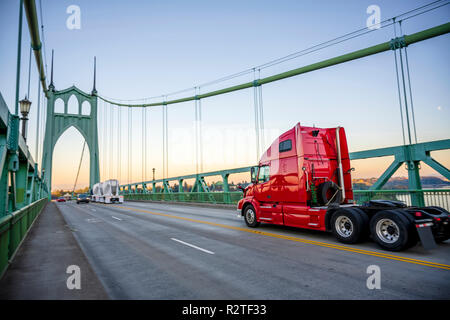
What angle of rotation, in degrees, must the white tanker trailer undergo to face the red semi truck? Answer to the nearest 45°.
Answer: approximately 135° to its left

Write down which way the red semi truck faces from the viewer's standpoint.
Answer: facing away from the viewer and to the left of the viewer

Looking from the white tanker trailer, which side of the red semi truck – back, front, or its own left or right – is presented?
front

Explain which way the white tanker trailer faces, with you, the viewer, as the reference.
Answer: facing away from the viewer and to the left of the viewer

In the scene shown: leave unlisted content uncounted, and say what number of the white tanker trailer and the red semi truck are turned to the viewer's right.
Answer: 0
